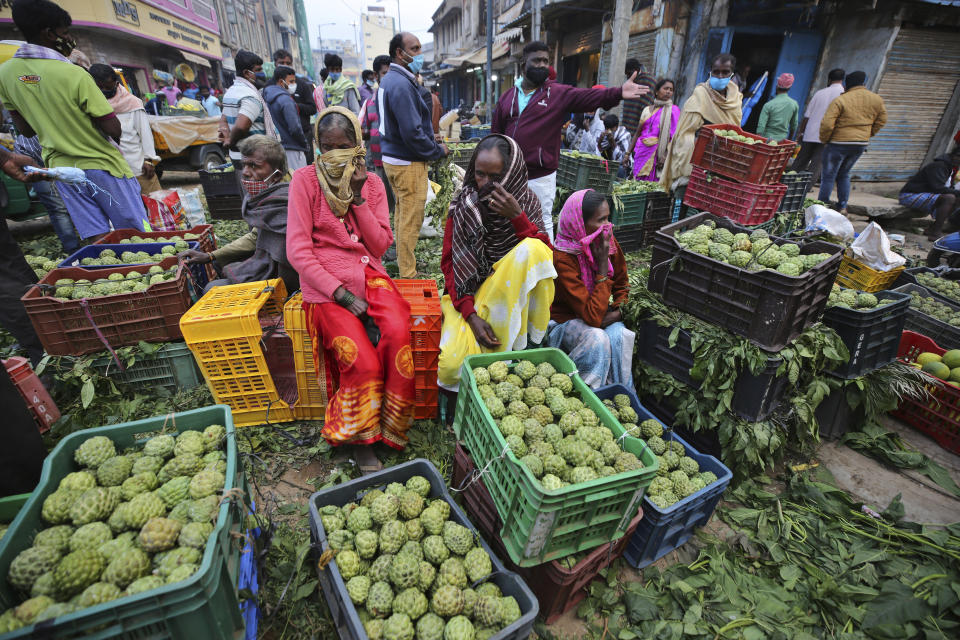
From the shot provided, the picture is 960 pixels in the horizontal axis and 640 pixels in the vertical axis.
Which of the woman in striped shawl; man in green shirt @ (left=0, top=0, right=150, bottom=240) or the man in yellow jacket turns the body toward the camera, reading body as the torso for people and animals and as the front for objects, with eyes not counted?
the woman in striped shawl

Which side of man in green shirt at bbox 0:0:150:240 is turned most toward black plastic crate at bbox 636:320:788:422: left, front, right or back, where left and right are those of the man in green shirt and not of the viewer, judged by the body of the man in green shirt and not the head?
right

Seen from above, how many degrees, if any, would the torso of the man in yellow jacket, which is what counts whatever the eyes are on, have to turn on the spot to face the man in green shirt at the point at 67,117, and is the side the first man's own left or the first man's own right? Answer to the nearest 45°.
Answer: approximately 135° to the first man's own left

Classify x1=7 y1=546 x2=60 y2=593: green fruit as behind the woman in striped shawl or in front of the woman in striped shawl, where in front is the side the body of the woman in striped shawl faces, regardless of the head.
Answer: in front

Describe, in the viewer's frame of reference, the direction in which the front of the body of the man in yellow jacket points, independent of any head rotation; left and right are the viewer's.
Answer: facing away from the viewer

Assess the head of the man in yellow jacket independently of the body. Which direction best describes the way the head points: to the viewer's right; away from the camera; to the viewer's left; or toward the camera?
away from the camera

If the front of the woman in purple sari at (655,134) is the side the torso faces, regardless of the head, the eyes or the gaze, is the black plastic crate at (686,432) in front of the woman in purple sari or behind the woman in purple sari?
in front

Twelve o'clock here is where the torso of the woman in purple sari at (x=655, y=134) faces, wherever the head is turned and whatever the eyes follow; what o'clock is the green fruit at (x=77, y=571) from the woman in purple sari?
The green fruit is roughly at 2 o'clock from the woman in purple sari.

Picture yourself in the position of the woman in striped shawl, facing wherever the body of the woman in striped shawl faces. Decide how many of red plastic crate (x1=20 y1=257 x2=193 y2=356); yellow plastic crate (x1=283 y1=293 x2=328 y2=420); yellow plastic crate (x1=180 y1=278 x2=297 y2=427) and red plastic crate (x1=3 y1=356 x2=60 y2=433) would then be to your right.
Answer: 4

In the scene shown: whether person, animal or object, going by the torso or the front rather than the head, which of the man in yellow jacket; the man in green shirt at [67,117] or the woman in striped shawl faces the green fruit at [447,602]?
the woman in striped shawl

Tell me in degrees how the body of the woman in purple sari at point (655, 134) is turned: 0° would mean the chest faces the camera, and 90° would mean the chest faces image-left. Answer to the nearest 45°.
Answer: approximately 315°

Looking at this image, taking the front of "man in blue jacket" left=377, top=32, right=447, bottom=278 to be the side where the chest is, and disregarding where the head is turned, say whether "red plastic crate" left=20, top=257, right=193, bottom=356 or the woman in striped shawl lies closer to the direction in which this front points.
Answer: the woman in striped shawl

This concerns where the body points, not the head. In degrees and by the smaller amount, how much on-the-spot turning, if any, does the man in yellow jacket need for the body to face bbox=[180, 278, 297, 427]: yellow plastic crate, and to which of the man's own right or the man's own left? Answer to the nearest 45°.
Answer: approximately 180°
